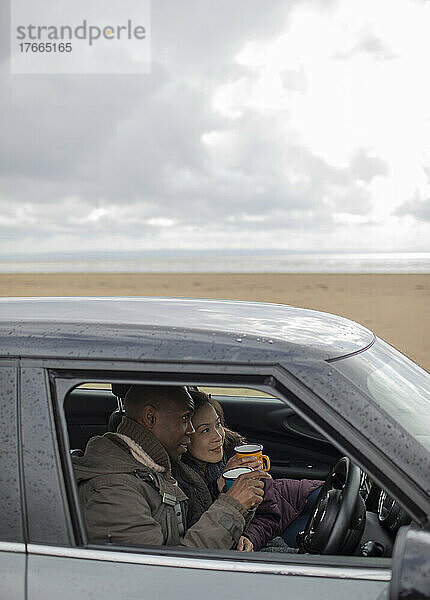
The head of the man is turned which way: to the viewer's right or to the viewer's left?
to the viewer's right

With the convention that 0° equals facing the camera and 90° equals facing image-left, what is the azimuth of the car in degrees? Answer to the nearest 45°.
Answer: approximately 270°

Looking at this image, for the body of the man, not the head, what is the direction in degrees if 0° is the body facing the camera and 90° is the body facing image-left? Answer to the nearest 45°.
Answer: approximately 270°

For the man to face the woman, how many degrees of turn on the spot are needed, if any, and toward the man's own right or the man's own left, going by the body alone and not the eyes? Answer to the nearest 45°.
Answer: approximately 90° to the man's own left
